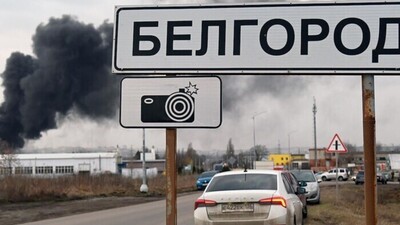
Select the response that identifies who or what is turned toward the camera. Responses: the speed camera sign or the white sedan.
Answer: the speed camera sign

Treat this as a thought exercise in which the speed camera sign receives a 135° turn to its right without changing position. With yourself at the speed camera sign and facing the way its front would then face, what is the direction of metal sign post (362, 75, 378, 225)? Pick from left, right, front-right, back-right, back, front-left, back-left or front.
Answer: back-right

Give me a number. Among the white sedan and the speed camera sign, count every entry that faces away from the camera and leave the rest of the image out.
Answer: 1

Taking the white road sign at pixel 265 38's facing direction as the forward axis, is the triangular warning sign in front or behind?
behind

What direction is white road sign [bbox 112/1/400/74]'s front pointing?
toward the camera

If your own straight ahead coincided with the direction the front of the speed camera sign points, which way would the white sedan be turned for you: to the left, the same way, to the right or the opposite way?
the opposite way

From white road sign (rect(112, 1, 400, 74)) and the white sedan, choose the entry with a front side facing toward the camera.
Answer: the white road sign

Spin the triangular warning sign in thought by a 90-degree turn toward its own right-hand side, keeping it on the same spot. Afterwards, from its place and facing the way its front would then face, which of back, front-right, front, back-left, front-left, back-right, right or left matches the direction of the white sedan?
left

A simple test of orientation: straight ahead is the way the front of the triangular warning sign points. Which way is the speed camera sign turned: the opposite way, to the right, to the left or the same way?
the same way

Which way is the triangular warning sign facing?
toward the camera

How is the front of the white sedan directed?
away from the camera

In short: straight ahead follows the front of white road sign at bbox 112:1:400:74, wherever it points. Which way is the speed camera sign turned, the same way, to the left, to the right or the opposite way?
the same way

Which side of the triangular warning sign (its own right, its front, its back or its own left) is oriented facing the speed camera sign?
front

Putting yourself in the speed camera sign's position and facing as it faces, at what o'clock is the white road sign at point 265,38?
The white road sign is roughly at 9 o'clock from the speed camera sign.

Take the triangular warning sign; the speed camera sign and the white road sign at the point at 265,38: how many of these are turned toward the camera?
3

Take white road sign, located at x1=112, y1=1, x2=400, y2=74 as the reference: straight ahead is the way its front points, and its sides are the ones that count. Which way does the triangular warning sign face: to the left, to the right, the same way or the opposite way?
the same way
